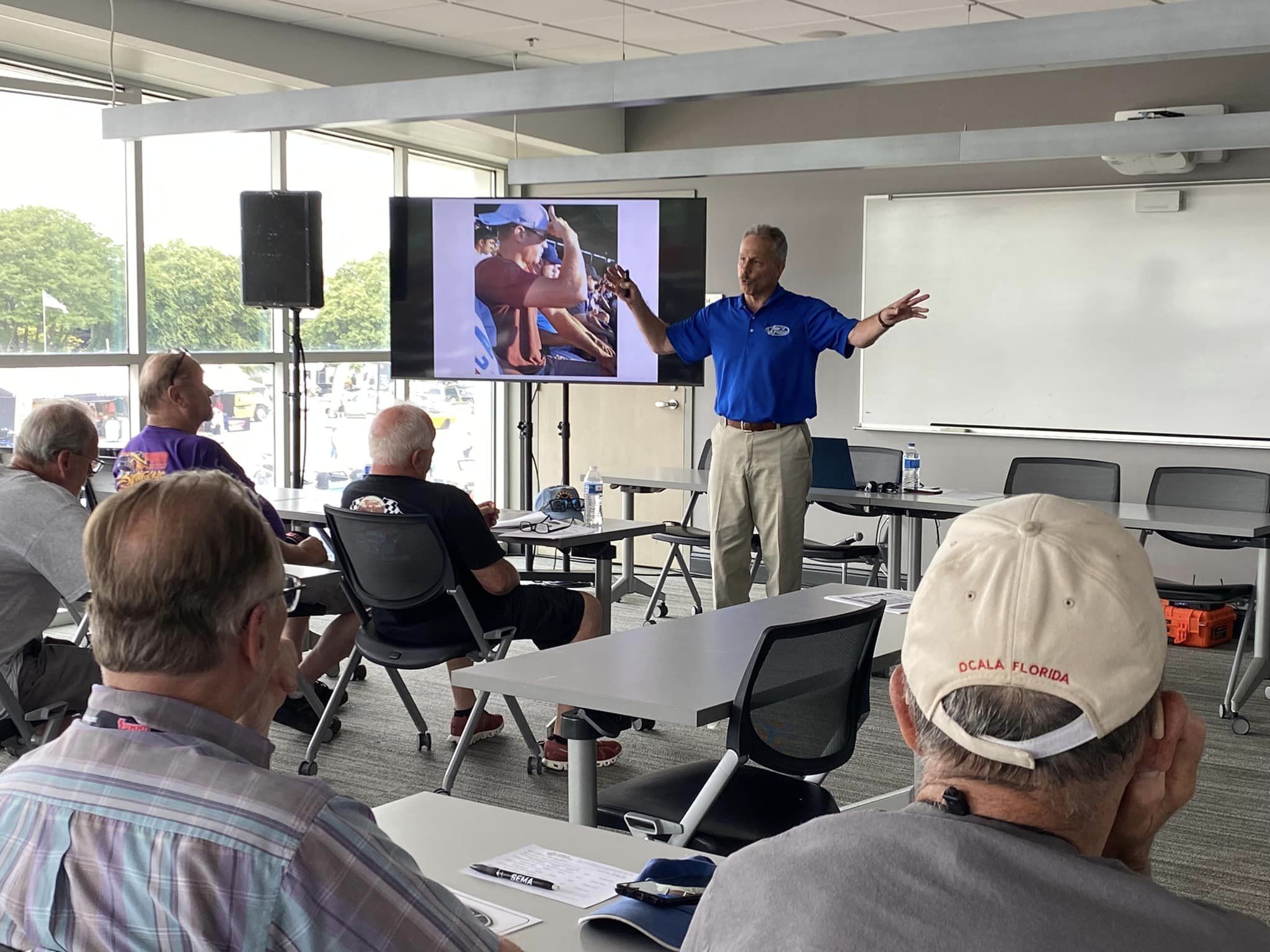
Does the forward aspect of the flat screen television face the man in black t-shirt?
yes

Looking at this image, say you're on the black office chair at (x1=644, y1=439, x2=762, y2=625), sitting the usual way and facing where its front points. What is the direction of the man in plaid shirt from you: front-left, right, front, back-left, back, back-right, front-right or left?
front-left

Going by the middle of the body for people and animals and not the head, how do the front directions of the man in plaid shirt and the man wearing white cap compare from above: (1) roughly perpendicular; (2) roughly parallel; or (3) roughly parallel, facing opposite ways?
roughly parallel

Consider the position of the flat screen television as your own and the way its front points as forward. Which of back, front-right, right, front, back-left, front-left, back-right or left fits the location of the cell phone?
front

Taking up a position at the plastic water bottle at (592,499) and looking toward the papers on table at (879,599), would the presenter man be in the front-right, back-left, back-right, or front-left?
front-left

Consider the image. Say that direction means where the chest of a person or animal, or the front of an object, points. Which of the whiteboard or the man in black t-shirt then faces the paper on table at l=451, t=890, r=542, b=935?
the whiteboard

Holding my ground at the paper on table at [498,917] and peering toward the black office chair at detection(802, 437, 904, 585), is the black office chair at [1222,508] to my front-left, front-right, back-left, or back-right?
front-right

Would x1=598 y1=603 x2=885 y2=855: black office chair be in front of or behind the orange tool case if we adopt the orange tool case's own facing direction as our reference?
in front

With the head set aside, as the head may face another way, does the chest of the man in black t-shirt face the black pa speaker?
no

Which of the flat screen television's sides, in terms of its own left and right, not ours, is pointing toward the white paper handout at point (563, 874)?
front

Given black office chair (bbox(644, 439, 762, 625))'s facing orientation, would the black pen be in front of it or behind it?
in front

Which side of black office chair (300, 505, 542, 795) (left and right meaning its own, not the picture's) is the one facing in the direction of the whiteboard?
front

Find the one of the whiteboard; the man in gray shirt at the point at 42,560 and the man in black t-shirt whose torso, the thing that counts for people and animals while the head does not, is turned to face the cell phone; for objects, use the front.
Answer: the whiteboard

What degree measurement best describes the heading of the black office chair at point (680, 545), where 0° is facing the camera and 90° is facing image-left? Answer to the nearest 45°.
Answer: approximately 45°

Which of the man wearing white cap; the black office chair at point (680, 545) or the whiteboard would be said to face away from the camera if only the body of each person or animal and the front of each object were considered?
the man wearing white cap

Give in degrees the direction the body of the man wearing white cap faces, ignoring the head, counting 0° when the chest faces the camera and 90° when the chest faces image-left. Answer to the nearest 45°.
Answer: approximately 180°

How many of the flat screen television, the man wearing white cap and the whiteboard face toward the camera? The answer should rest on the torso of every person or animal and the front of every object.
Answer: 2
